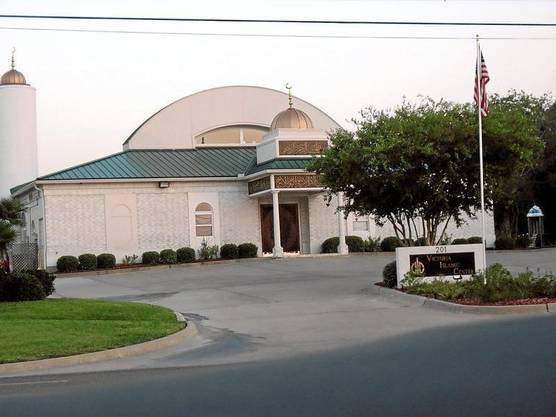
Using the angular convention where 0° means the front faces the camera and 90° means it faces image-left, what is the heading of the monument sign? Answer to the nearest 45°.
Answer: approximately 0°

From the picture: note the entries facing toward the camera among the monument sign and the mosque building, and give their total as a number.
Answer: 2

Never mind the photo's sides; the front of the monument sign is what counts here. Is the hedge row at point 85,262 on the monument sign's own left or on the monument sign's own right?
on the monument sign's own right

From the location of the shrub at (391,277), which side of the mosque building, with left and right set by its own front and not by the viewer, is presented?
front

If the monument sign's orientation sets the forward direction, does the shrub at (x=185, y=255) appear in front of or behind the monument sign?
behind

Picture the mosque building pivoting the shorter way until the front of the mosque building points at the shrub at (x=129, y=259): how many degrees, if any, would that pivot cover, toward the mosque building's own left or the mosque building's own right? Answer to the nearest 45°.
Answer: approximately 90° to the mosque building's own right

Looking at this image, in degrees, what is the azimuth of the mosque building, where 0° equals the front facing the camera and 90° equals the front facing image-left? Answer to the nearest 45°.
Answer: approximately 0°

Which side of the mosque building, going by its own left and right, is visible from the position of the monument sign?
front

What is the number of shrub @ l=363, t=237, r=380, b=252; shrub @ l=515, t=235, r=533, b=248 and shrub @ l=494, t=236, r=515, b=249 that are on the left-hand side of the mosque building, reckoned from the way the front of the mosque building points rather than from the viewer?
3

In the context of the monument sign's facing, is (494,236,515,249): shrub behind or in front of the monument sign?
behind

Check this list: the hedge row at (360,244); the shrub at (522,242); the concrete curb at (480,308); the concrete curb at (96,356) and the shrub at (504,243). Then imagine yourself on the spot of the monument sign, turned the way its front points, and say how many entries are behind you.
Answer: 3

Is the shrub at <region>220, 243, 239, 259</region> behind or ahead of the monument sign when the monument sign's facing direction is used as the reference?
behind

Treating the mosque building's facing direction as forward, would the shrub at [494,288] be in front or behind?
in front
